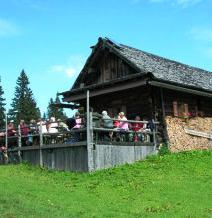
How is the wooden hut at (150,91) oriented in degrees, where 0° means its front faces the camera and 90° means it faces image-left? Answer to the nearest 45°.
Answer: approximately 45°

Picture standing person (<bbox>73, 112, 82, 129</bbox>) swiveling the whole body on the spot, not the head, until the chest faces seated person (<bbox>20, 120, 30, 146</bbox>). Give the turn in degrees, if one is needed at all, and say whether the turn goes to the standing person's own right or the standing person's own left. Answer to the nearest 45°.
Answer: approximately 45° to the standing person's own right
